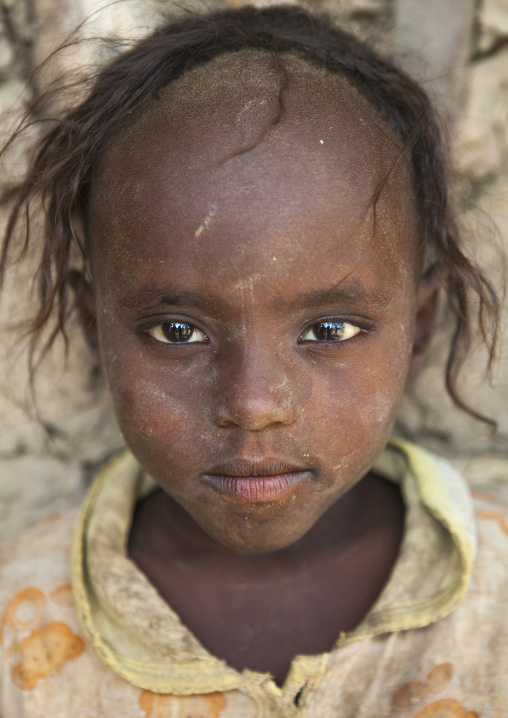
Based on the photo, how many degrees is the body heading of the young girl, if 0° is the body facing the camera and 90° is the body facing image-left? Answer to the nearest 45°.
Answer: approximately 0°
